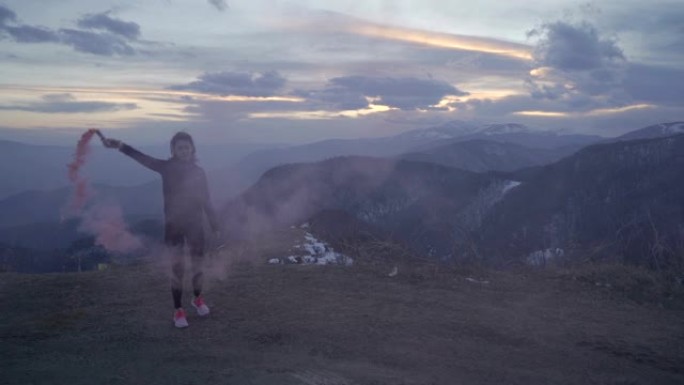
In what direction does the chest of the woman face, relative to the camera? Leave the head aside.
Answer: toward the camera
